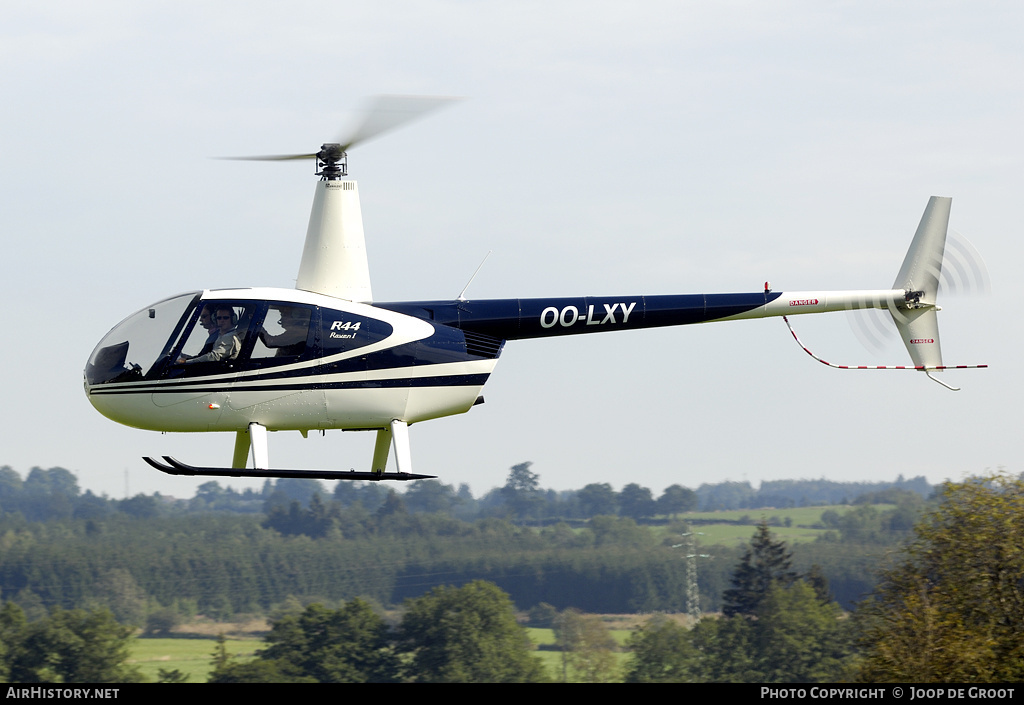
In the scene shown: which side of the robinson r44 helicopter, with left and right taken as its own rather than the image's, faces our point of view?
left

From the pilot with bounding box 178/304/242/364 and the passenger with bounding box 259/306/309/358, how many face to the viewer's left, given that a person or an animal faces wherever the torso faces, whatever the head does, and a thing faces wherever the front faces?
2

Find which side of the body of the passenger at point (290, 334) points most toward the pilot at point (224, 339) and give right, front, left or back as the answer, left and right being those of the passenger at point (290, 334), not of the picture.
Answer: front

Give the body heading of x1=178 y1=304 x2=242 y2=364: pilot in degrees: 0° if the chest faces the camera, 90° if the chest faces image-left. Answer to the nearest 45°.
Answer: approximately 90°

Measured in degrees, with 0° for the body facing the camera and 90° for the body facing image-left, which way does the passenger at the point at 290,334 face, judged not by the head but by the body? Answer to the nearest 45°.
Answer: approximately 90°

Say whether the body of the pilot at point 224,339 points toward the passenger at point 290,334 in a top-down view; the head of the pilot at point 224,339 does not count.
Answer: no

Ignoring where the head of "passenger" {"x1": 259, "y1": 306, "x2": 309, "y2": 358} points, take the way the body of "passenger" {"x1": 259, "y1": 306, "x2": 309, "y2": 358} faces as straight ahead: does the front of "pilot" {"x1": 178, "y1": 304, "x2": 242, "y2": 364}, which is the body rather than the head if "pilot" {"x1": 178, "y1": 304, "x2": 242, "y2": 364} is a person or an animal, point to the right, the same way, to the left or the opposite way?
the same way
